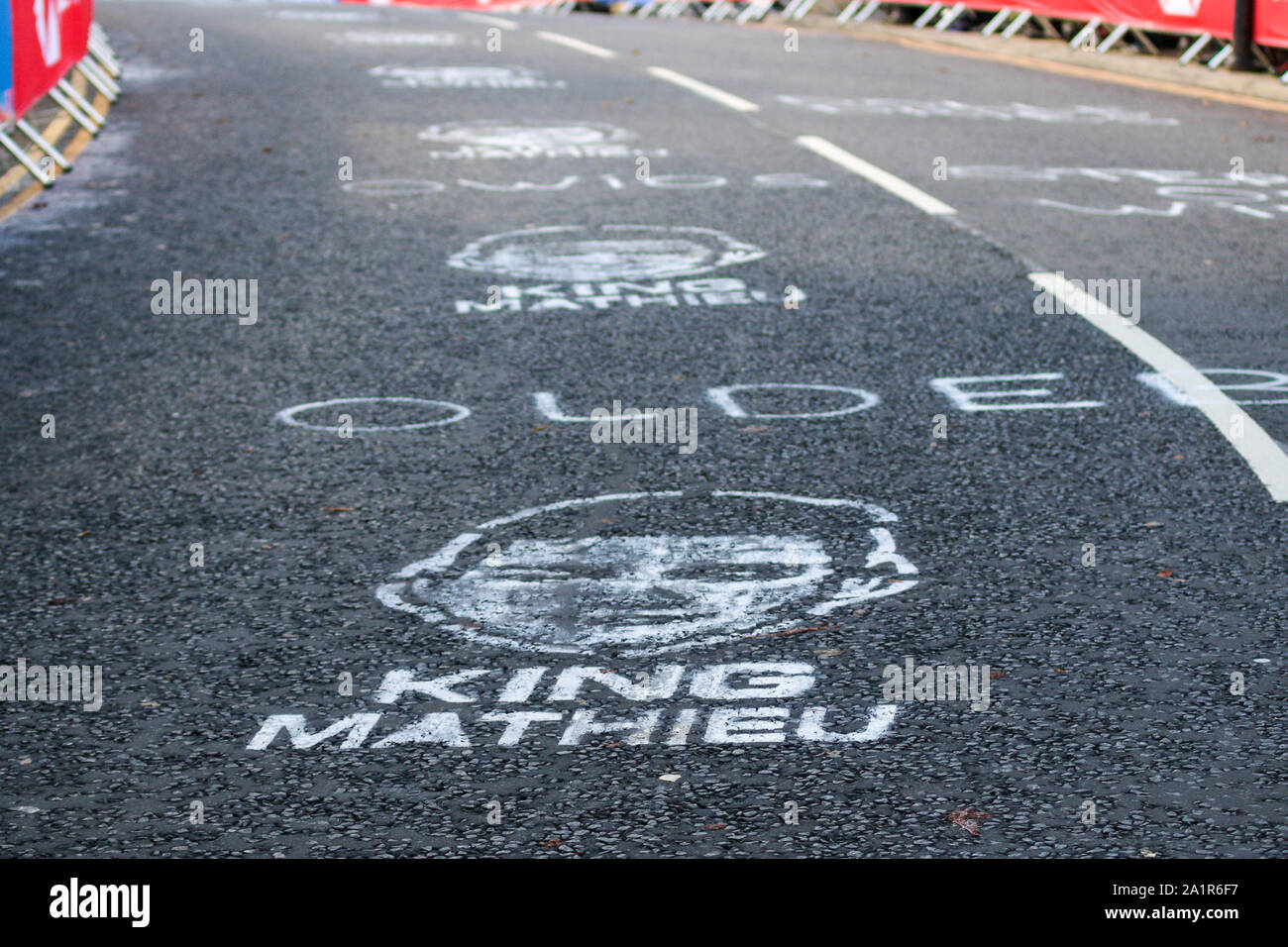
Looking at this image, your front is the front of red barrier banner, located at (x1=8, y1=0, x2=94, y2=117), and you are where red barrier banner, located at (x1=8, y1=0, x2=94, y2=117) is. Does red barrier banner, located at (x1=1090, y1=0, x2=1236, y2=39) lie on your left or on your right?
on your left

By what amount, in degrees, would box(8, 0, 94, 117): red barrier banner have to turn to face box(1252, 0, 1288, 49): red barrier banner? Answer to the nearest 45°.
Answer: approximately 45° to its left

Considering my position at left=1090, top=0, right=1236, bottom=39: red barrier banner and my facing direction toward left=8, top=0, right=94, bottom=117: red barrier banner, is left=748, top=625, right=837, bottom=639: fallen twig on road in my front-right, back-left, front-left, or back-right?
front-left

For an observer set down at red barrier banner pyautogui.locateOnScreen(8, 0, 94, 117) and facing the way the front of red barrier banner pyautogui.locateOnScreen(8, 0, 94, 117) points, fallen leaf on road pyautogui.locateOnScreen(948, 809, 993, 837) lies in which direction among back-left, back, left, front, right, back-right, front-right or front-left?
front-right

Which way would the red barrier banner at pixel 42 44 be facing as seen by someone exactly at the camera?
facing the viewer and to the right of the viewer
